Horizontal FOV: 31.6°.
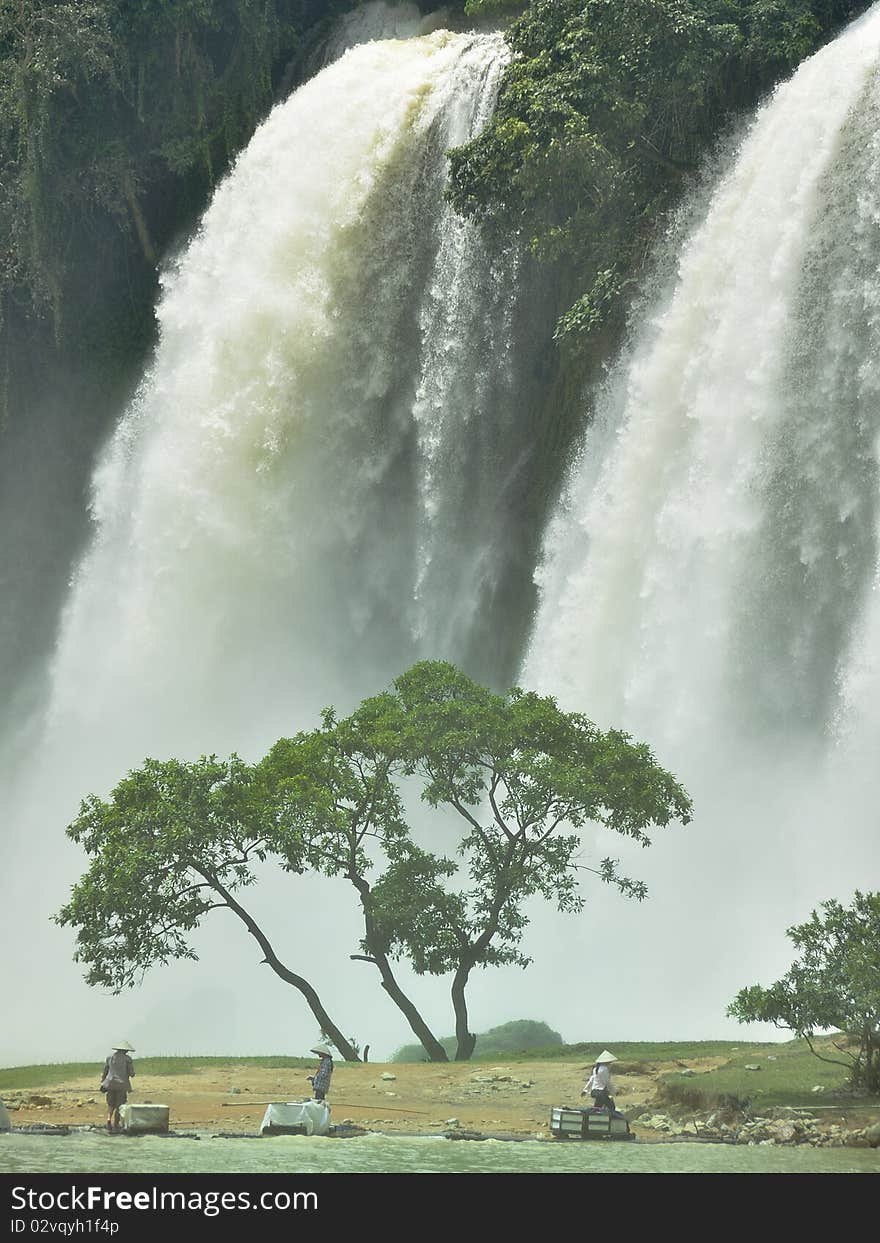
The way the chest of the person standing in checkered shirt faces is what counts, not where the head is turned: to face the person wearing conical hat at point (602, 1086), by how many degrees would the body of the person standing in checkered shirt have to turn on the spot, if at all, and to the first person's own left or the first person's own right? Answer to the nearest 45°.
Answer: approximately 135° to the first person's own left

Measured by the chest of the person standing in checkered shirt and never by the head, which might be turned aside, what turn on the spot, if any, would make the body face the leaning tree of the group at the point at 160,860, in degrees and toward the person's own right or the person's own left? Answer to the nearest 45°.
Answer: approximately 90° to the person's own right
